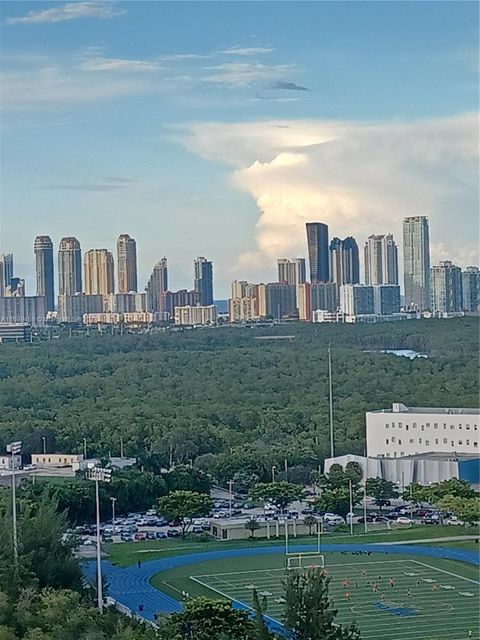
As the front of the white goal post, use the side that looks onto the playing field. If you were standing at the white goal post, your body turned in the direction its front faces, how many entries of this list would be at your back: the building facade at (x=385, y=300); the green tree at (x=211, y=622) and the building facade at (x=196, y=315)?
2

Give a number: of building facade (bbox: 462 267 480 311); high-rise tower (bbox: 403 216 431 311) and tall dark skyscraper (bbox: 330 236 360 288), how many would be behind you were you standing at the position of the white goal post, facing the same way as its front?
3

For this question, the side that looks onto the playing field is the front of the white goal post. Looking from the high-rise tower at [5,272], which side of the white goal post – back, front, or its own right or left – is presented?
back

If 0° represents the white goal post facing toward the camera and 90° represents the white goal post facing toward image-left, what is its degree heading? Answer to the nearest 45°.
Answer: approximately 0°

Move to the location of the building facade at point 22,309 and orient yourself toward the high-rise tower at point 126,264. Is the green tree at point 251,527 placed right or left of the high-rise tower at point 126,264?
right

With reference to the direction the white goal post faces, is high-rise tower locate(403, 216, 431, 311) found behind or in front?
behind

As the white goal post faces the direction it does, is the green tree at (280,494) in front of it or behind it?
behind

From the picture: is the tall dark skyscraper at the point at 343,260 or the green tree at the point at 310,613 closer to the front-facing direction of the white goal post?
the green tree

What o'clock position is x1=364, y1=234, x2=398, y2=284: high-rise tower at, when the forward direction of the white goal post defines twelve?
The high-rise tower is roughly at 6 o'clock from the white goal post.

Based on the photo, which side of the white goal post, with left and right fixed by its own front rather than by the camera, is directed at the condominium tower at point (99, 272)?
back

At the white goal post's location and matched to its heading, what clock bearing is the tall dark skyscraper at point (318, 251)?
The tall dark skyscraper is roughly at 6 o'clock from the white goal post.

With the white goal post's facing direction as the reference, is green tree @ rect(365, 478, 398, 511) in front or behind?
behind

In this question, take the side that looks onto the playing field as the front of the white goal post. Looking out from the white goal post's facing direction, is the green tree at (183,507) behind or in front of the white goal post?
behind

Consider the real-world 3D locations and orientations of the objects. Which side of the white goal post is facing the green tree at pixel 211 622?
front
